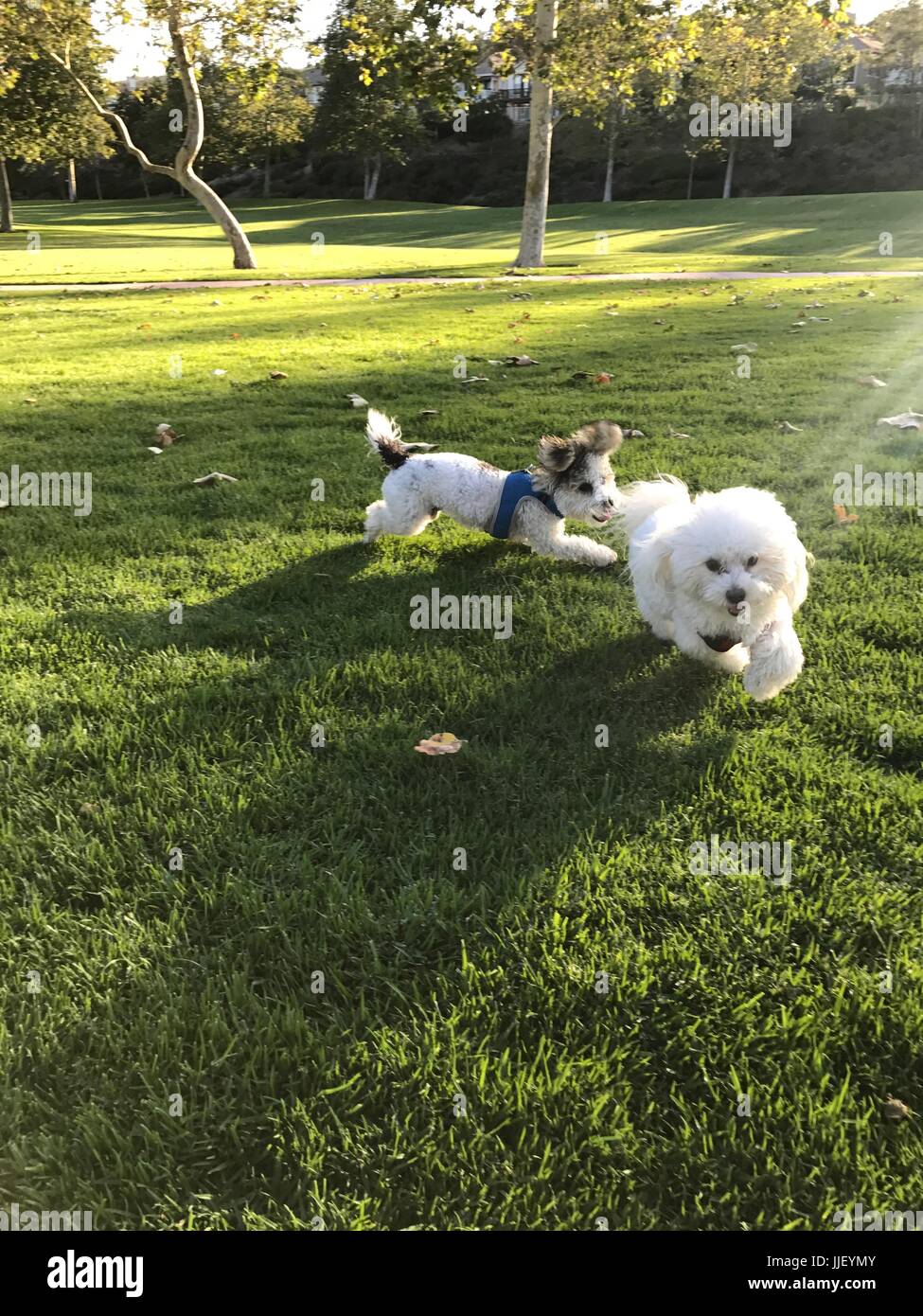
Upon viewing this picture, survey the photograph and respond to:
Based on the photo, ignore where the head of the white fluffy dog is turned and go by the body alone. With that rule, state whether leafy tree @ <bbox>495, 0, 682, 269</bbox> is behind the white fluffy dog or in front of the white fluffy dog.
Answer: behind

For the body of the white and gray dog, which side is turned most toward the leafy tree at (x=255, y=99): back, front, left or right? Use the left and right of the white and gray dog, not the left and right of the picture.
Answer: left

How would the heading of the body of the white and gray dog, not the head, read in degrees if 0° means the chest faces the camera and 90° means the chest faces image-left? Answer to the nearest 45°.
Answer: approximately 270°

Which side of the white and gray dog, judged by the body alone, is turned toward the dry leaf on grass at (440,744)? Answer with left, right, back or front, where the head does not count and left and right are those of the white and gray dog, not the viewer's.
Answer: right

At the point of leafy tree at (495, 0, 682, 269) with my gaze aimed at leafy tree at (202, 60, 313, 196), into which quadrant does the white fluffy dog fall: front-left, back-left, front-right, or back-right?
back-left

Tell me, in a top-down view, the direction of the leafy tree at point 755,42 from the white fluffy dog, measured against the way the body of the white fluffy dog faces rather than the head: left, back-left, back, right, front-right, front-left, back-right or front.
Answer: back-left

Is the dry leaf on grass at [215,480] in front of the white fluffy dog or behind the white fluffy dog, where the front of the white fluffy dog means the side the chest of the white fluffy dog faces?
behind

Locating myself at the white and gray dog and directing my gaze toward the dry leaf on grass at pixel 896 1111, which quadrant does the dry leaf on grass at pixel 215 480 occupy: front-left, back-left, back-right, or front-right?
back-right

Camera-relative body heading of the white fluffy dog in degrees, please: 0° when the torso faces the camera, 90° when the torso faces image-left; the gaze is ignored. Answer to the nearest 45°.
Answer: approximately 315°
